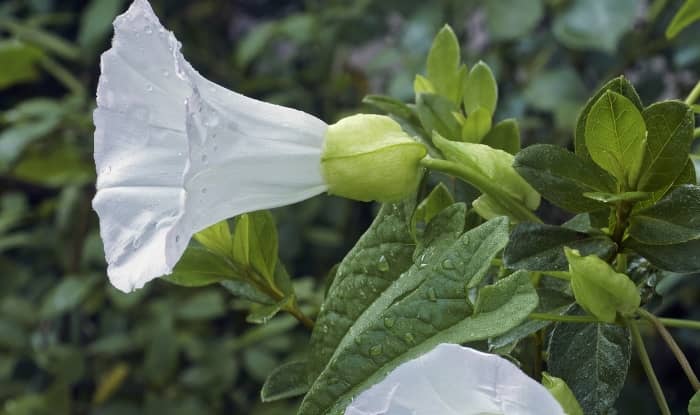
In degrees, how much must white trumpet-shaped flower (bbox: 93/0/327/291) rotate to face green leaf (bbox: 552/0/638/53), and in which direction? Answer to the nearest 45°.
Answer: approximately 135° to its right

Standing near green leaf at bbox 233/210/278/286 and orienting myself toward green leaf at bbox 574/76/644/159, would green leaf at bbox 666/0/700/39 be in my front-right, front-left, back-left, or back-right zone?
front-left

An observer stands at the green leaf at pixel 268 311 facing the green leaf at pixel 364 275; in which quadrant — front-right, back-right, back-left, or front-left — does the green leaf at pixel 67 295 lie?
back-left

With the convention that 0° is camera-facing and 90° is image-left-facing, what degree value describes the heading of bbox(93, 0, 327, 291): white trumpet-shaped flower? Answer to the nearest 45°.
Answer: approximately 90°
